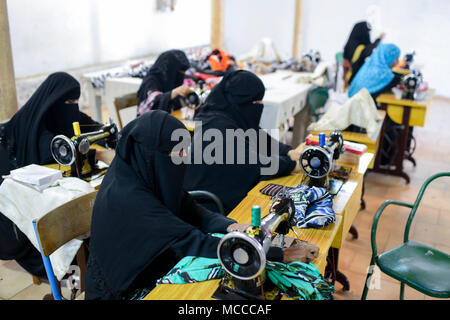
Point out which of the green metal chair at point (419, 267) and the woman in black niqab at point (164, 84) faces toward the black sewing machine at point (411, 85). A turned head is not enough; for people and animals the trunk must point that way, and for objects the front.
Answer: the woman in black niqab

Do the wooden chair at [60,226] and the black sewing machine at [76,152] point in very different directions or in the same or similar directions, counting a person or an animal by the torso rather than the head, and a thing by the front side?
very different directions

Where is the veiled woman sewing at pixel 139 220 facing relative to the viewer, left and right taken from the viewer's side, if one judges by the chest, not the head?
facing to the right of the viewer

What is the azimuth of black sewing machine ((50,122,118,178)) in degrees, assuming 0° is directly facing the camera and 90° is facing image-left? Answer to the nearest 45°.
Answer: approximately 135°

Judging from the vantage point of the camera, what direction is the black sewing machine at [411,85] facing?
facing to the left of the viewer

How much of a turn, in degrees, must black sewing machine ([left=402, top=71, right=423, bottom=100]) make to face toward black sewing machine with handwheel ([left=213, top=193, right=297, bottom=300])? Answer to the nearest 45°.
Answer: approximately 90° to its left

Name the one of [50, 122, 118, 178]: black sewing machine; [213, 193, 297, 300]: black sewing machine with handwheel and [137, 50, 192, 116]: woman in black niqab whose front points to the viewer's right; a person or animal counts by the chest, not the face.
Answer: the woman in black niqab

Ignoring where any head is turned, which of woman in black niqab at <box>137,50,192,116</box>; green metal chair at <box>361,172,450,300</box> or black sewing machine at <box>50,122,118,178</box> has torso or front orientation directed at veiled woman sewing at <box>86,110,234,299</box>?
the green metal chair

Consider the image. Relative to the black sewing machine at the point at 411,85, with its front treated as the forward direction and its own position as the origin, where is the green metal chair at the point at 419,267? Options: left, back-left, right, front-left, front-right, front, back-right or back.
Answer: left

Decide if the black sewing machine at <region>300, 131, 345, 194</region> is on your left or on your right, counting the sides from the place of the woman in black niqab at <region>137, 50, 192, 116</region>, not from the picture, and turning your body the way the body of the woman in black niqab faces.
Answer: on your right

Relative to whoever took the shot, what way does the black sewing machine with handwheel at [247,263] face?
facing away from the viewer and to the left of the viewer

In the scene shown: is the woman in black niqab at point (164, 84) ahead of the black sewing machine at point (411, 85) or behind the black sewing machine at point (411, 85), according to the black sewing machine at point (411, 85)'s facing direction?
ahead

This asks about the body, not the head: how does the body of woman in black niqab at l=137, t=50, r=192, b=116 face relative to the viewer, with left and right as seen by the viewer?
facing to the right of the viewer

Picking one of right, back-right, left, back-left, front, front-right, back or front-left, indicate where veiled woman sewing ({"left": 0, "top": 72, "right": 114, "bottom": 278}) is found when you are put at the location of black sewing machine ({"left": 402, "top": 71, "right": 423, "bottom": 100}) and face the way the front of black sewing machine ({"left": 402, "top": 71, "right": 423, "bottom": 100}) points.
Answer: front-left
